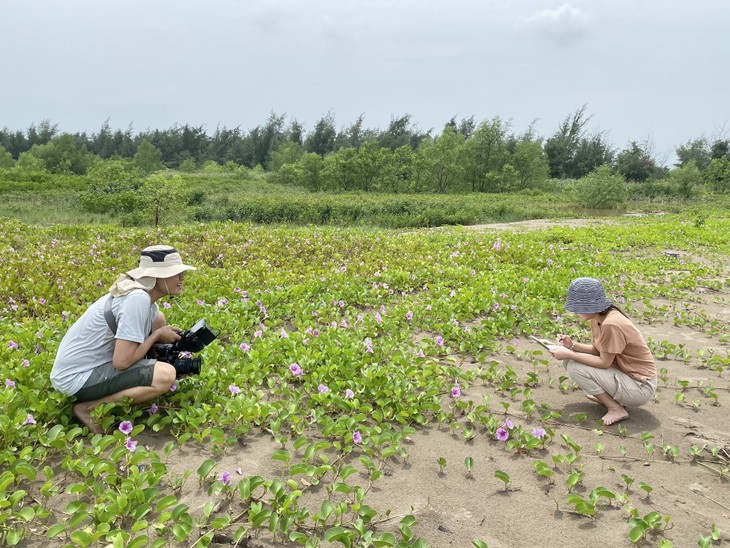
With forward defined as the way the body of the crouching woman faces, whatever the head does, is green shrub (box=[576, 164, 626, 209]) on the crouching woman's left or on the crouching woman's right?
on the crouching woman's right

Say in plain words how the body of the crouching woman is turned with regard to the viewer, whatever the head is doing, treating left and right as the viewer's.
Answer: facing to the left of the viewer
